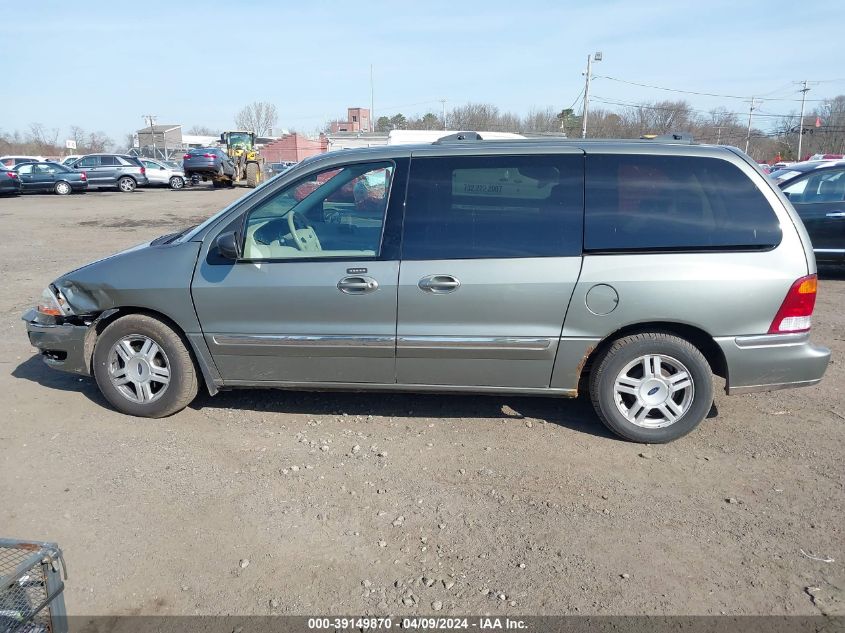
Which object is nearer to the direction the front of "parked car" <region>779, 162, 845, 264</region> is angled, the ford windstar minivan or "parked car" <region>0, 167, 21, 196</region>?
the parked car

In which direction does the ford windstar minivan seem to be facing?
to the viewer's left

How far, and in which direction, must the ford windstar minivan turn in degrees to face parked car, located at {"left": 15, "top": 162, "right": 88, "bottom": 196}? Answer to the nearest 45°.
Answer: approximately 45° to its right

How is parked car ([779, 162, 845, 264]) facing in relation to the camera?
to the viewer's left

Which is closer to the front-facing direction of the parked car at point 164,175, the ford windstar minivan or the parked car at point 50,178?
the ford windstar minivan

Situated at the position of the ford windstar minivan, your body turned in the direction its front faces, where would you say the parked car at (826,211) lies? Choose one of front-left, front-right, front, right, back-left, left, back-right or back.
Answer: back-right

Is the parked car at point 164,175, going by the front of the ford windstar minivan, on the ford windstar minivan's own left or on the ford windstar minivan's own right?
on the ford windstar minivan's own right

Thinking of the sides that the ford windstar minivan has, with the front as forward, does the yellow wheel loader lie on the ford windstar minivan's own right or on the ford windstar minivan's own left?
on the ford windstar minivan's own right

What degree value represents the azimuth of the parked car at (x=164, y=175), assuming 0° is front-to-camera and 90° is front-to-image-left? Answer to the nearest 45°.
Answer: approximately 270°

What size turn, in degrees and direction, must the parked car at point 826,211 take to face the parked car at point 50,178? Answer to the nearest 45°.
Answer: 0° — it already faces it

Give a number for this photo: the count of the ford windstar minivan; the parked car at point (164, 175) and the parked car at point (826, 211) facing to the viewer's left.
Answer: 2
